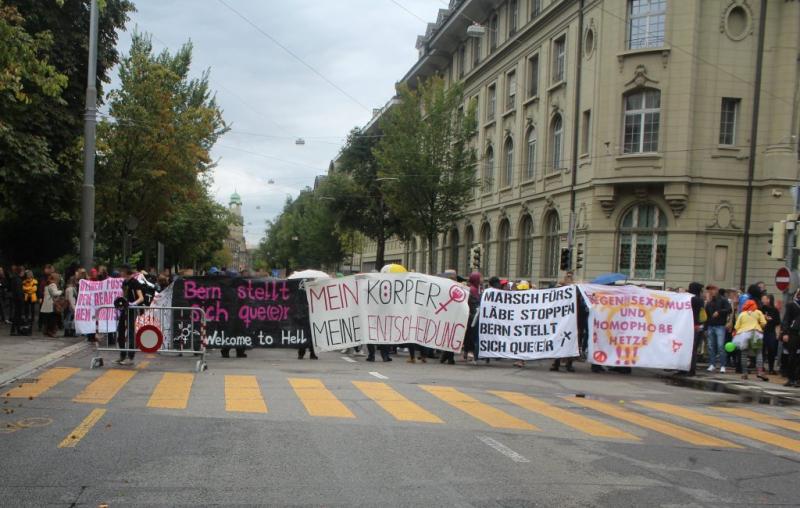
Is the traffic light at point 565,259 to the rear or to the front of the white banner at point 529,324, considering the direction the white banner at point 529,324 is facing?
to the rear

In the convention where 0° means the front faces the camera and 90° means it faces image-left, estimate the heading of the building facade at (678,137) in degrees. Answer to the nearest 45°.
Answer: approximately 45°

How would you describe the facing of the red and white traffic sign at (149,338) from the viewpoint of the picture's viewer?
facing the viewer

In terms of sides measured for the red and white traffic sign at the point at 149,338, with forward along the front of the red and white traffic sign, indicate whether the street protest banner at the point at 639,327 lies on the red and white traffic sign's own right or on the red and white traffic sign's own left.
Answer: on the red and white traffic sign's own left

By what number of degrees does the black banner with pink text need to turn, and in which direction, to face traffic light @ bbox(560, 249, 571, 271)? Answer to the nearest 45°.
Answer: approximately 135° to its left

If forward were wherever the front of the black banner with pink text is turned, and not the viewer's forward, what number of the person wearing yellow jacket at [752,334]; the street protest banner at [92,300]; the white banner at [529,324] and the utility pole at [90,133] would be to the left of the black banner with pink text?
2

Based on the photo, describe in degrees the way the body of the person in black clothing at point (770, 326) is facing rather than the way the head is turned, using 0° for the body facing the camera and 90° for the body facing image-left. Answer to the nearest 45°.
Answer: approximately 90°

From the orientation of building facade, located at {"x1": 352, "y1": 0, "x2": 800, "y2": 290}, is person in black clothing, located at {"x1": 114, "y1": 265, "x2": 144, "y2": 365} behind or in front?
in front

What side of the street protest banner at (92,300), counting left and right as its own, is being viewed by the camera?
front

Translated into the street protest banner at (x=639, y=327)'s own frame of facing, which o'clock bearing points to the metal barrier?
The metal barrier is roughly at 2 o'clock from the street protest banner.

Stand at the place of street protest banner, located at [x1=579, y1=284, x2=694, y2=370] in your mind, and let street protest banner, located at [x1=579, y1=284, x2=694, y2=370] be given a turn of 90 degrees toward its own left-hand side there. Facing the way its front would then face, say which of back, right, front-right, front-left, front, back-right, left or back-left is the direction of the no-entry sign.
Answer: front-left

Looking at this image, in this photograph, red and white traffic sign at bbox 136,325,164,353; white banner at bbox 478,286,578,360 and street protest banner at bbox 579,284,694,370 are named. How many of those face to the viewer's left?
0

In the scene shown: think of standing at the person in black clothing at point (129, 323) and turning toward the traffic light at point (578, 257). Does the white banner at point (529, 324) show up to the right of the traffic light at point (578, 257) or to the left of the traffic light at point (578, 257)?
right
